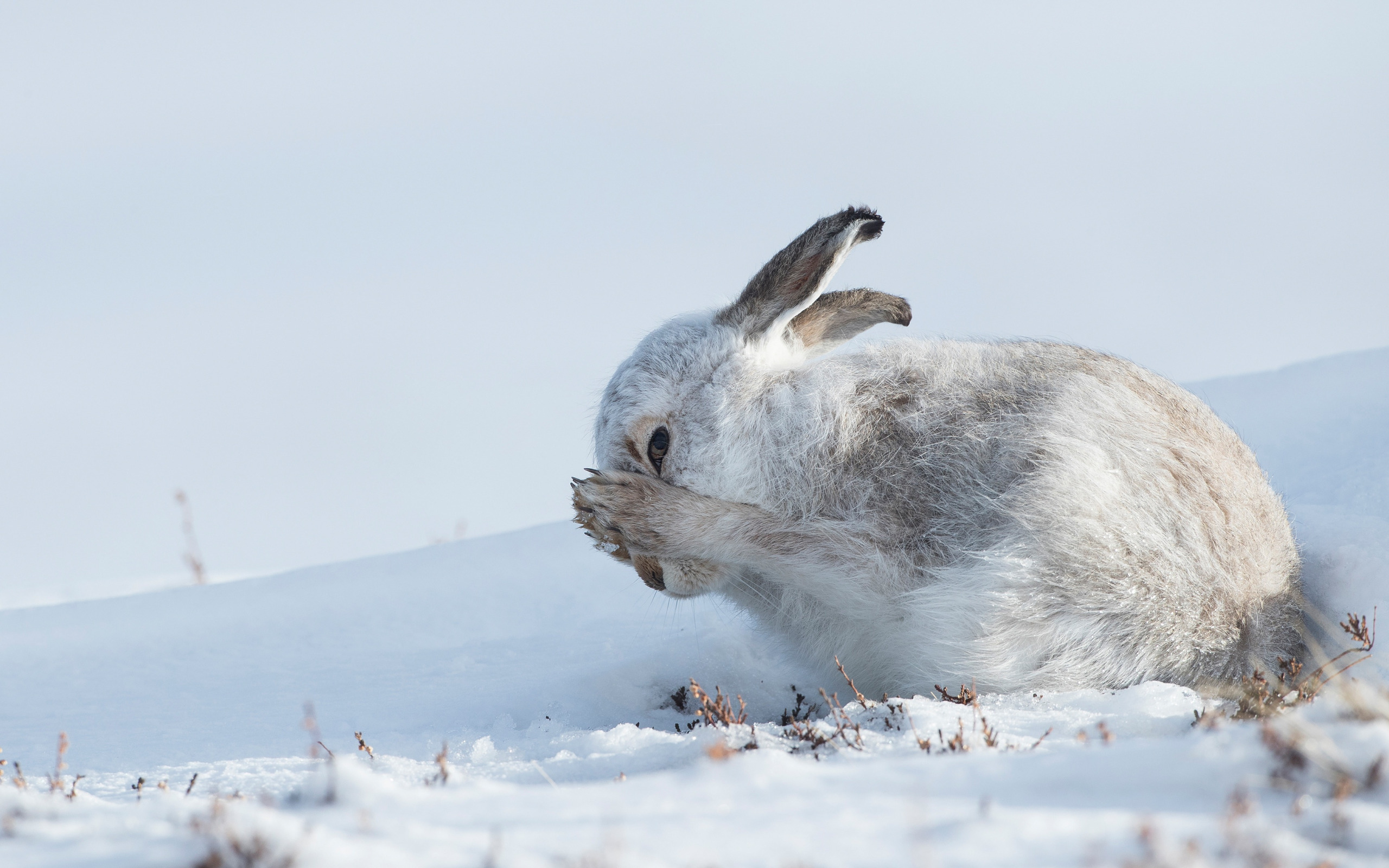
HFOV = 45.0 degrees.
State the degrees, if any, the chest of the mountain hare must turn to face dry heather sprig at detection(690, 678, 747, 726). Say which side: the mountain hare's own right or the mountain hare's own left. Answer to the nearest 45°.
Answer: approximately 45° to the mountain hare's own left

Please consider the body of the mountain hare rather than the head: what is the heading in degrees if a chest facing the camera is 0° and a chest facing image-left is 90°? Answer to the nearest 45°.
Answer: approximately 90°
